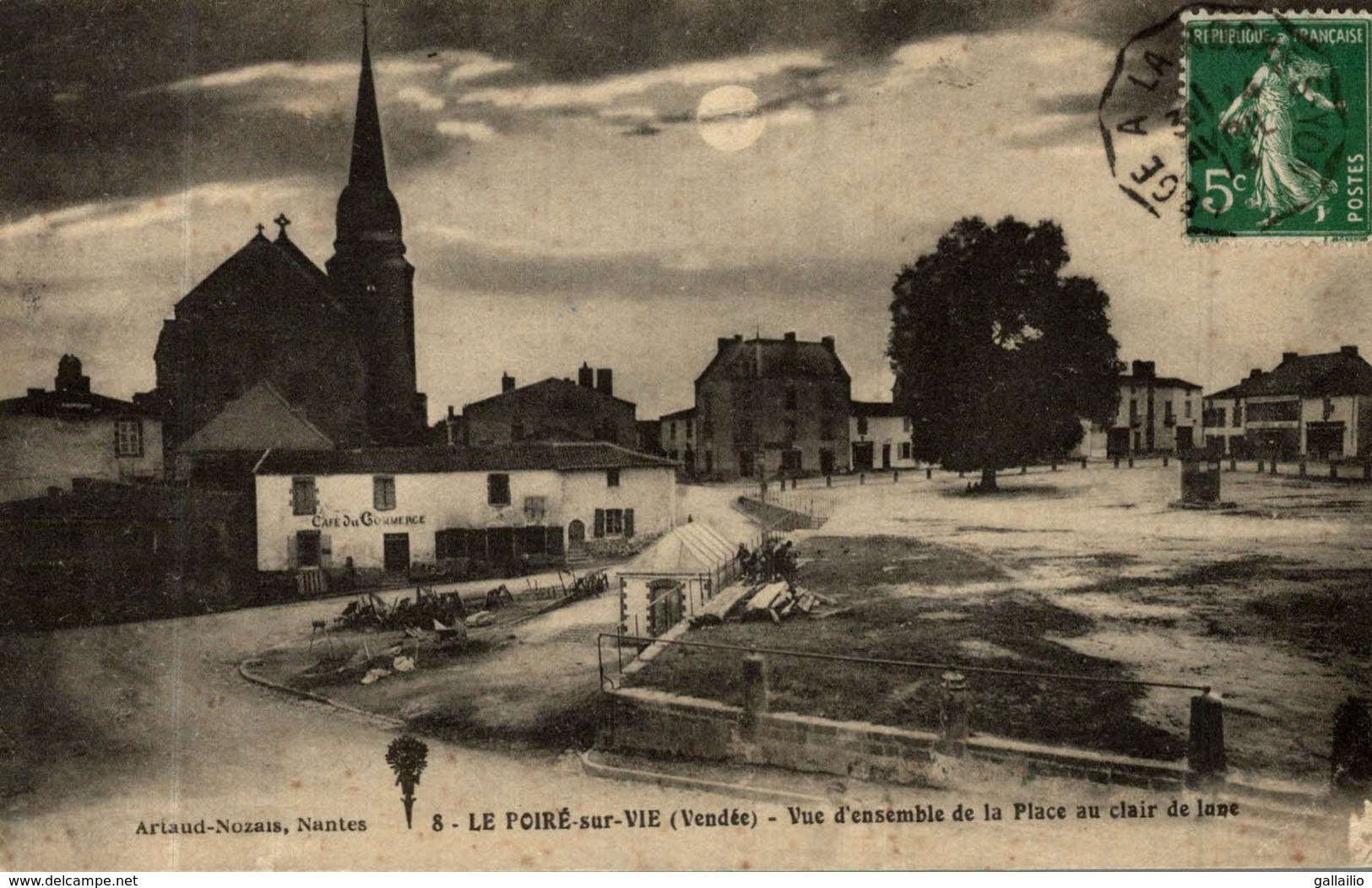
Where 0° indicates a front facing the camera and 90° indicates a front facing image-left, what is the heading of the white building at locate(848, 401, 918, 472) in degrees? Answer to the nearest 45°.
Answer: approximately 0°

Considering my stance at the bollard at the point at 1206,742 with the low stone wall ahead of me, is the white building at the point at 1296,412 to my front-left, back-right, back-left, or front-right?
back-right

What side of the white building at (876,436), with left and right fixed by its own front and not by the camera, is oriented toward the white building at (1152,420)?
left

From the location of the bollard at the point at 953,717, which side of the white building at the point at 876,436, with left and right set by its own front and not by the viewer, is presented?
front

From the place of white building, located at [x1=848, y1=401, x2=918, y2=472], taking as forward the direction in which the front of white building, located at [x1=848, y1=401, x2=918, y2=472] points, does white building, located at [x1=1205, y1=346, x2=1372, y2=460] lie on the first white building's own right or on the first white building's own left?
on the first white building's own left

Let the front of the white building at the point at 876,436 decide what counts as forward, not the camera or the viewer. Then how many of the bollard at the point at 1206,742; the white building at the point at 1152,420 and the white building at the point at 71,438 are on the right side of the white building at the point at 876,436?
1

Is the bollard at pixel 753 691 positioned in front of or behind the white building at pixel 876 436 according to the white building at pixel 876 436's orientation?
in front

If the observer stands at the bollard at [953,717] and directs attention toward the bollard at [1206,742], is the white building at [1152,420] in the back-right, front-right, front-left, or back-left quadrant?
front-left
